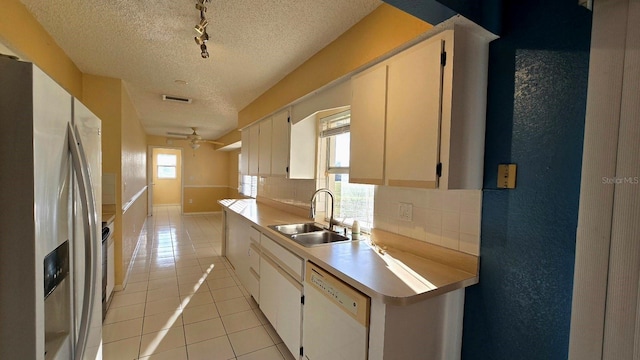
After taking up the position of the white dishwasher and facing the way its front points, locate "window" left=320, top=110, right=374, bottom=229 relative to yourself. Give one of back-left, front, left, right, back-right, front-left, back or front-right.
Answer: back-right

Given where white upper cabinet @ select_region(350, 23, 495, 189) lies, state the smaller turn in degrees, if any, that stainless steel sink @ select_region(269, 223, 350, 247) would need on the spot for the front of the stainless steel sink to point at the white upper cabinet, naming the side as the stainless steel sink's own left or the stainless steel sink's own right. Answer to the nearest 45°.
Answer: approximately 90° to the stainless steel sink's own left

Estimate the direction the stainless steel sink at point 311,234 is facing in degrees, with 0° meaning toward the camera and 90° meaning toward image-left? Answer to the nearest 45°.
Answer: approximately 45°

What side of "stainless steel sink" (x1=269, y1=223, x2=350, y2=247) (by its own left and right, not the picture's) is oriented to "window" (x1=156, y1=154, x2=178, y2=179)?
right

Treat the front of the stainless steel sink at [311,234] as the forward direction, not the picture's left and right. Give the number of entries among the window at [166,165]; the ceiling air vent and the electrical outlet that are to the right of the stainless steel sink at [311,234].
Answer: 2

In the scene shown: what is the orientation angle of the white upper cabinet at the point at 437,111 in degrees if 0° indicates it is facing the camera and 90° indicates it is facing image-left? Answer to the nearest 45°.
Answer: approximately 45°

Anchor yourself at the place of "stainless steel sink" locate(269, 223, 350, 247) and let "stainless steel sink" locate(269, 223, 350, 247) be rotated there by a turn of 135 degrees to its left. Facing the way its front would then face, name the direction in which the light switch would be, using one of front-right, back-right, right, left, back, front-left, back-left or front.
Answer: front-right

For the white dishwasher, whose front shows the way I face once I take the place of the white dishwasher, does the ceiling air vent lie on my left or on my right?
on my right

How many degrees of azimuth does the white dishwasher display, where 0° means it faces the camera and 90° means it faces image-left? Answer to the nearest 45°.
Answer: approximately 45°

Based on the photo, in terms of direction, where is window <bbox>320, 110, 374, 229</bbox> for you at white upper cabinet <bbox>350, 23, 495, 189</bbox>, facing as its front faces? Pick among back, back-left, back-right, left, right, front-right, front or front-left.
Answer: right

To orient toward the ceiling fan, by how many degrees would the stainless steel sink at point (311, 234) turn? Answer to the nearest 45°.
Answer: approximately 90° to its right

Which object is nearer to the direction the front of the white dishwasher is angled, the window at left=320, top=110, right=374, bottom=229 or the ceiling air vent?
the ceiling air vent
